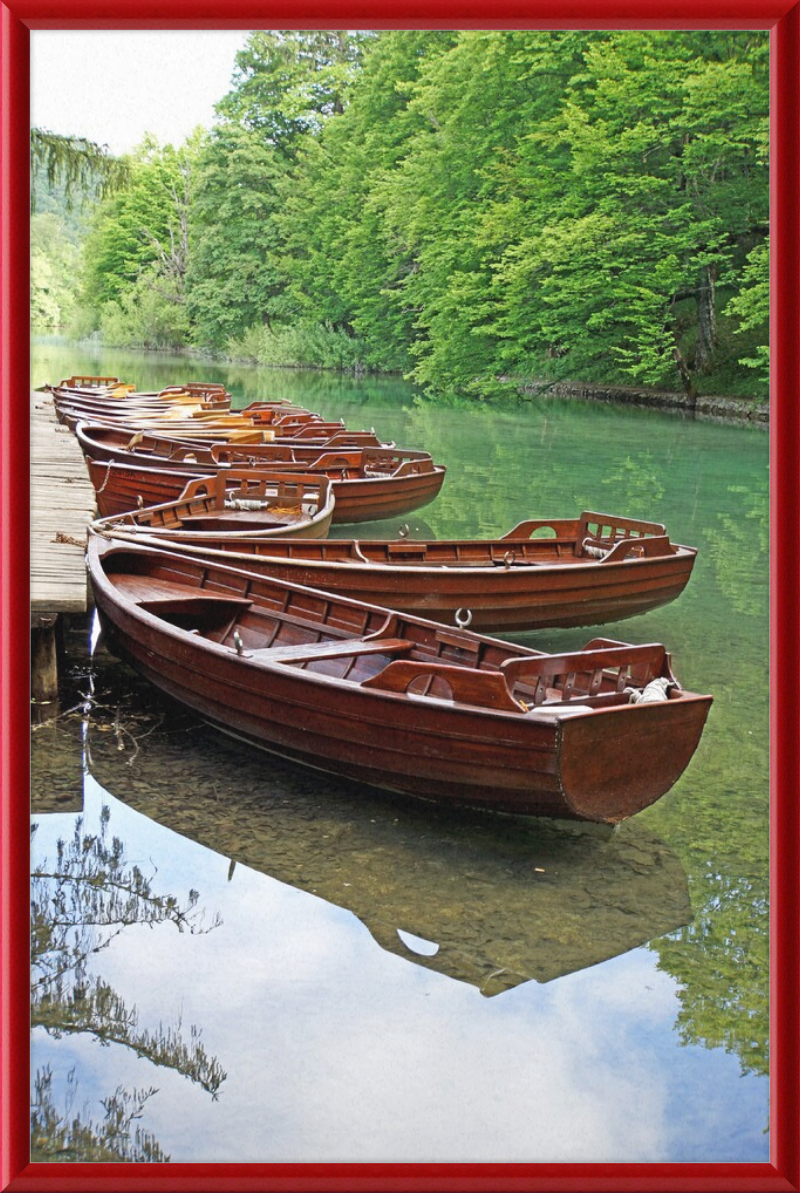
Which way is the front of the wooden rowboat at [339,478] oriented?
to the viewer's left

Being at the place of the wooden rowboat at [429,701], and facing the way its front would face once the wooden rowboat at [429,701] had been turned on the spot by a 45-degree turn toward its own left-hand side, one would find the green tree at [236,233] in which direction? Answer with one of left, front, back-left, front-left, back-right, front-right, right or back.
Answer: right

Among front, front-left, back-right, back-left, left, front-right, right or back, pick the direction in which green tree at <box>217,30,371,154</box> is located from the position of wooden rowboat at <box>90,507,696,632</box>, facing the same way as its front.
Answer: right

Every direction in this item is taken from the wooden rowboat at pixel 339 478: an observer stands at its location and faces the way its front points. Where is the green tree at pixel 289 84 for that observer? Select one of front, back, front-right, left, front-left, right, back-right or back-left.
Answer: right

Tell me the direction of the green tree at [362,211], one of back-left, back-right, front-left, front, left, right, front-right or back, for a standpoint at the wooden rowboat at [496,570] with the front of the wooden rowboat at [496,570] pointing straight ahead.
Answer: right

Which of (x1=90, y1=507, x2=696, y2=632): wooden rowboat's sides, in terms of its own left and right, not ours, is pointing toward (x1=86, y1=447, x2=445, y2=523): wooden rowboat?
right

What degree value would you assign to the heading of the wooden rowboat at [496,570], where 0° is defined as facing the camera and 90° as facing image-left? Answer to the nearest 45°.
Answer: approximately 90°

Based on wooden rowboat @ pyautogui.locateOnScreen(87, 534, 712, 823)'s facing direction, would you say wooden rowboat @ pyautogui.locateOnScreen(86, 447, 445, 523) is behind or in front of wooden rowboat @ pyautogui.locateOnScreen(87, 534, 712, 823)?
in front
